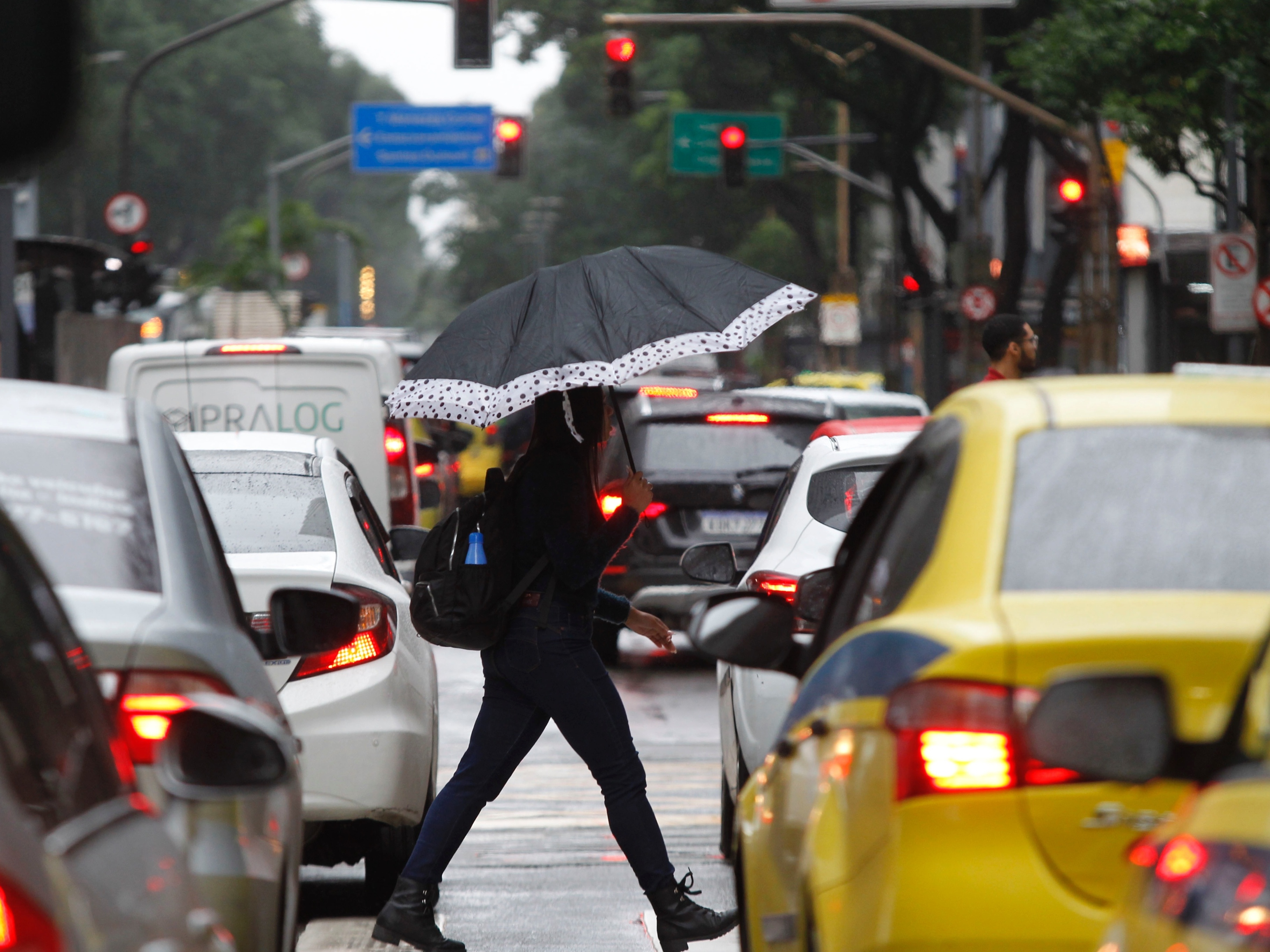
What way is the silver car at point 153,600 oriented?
away from the camera

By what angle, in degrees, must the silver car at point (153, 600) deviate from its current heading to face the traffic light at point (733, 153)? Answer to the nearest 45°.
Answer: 0° — it already faces it

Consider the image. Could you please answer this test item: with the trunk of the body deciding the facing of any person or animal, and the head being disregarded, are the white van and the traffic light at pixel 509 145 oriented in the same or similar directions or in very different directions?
very different directions

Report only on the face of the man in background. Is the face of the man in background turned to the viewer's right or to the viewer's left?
to the viewer's right

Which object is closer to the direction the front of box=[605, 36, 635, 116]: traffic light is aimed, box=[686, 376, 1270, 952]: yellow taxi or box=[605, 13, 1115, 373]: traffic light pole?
the yellow taxi

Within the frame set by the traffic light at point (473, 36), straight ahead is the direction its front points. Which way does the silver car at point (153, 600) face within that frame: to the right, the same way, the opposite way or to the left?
the opposite way

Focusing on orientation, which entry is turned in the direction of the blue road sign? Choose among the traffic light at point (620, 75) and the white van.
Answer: the white van

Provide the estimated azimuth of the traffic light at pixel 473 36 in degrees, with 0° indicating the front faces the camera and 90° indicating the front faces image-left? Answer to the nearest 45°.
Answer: approximately 0°

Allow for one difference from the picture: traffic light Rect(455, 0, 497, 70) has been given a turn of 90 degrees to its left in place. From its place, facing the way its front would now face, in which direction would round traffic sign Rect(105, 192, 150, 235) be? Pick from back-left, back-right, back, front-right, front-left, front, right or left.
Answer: back-left

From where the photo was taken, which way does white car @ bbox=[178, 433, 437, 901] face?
away from the camera
